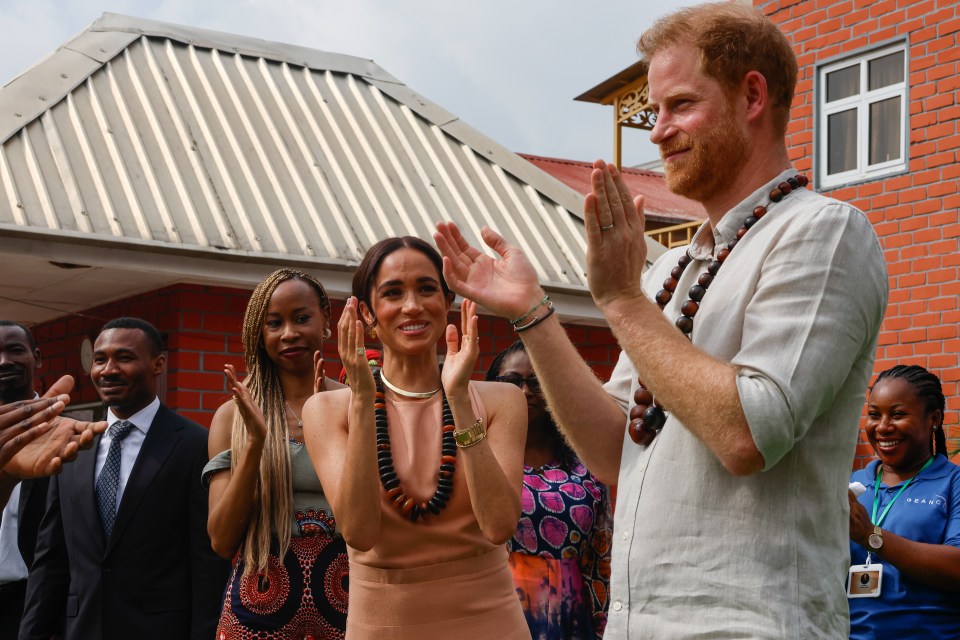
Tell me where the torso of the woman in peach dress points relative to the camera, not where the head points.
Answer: toward the camera

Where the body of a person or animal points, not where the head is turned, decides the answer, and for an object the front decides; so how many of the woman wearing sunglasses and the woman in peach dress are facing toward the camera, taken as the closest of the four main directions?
2

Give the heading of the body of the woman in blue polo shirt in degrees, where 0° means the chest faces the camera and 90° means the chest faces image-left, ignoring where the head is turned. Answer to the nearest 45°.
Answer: approximately 45°

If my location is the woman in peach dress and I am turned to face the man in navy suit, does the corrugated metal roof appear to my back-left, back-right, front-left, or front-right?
front-right

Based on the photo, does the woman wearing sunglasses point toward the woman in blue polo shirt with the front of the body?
no

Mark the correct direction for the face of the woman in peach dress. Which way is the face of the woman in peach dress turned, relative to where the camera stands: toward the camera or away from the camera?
toward the camera

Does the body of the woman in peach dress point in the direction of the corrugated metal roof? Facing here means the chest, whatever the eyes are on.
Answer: no

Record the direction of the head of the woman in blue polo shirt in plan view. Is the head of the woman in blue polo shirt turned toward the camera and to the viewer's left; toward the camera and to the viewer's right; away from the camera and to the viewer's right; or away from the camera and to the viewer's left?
toward the camera and to the viewer's left

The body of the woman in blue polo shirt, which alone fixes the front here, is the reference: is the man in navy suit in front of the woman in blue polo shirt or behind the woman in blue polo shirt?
in front

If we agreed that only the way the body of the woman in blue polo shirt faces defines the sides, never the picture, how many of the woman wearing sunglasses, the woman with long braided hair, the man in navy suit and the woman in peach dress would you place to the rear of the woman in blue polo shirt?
0

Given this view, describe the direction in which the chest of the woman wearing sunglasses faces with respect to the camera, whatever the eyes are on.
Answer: toward the camera

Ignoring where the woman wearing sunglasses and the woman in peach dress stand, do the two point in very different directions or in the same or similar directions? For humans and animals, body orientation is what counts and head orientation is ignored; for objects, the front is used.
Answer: same or similar directions

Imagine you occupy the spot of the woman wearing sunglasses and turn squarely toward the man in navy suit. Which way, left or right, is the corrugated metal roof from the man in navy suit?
right
